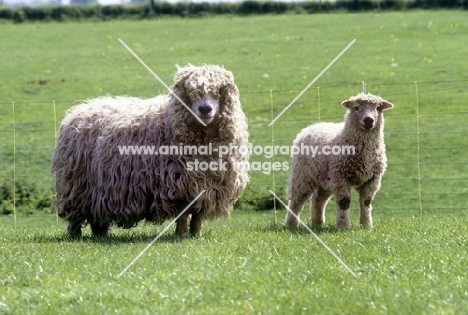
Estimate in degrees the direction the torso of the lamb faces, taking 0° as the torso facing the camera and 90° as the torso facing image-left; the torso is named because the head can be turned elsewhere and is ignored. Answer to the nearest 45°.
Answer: approximately 315°

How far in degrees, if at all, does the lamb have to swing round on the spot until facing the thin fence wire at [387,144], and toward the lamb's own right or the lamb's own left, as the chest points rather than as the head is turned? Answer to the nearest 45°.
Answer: approximately 135° to the lamb's own left

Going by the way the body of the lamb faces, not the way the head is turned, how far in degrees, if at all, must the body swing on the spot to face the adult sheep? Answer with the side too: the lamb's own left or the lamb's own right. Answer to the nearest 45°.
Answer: approximately 90° to the lamb's own right
